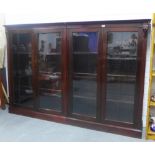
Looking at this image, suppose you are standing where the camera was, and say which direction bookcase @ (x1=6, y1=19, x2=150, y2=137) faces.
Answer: facing the viewer and to the left of the viewer
